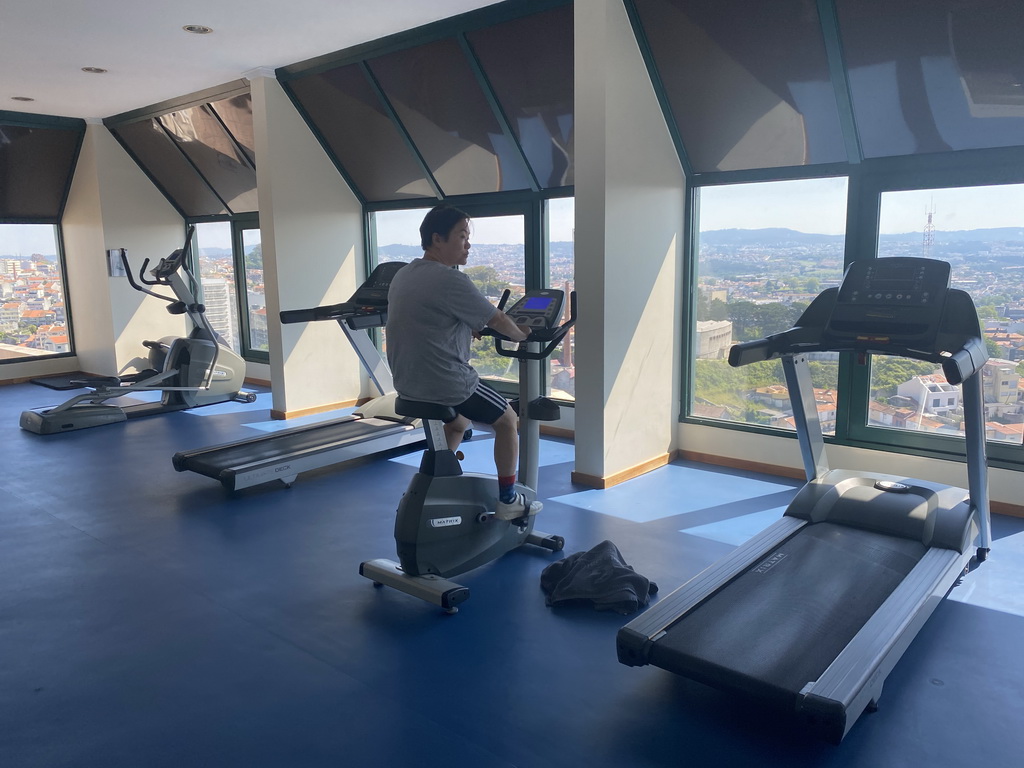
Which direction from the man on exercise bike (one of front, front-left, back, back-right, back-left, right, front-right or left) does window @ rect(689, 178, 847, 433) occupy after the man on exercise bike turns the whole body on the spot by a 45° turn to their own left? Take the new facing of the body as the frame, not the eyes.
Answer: front-right

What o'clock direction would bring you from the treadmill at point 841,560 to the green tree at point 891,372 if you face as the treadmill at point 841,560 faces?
The green tree is roughly at 11 o'clock from the treadmill.

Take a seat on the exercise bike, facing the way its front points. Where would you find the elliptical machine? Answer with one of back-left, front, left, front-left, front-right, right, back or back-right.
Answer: left

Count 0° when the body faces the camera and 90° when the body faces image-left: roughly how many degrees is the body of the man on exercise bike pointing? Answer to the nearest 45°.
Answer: approximately 225°

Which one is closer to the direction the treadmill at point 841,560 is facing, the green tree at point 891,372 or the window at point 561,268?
the green tree

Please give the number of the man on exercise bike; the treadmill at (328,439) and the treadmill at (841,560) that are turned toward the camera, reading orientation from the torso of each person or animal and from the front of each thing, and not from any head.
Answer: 0

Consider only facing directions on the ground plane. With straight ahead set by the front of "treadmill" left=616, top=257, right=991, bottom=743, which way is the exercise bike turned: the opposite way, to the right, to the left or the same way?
the same way

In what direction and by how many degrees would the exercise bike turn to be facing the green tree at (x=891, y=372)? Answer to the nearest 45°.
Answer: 0° — it already faces it

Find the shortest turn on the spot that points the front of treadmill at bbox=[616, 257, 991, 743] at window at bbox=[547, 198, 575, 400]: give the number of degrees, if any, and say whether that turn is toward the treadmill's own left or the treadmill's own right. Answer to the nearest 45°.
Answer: approximately 90° to the treadmill's own left

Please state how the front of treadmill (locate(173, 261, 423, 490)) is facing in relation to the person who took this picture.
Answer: facing away from the viewer and to the right of the viewer

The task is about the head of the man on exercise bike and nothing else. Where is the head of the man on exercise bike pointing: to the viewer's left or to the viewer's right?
to the viewer's right

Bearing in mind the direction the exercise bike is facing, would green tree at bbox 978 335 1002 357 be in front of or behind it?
in front

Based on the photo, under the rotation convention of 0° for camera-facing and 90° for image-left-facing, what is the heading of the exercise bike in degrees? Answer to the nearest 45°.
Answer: approximately 225°

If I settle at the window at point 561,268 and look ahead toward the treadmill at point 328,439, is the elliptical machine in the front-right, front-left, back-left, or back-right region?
front-right

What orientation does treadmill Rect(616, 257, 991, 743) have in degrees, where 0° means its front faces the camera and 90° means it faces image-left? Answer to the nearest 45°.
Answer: approximately 225°

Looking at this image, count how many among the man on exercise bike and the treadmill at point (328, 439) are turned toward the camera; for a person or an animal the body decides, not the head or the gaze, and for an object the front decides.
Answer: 0
